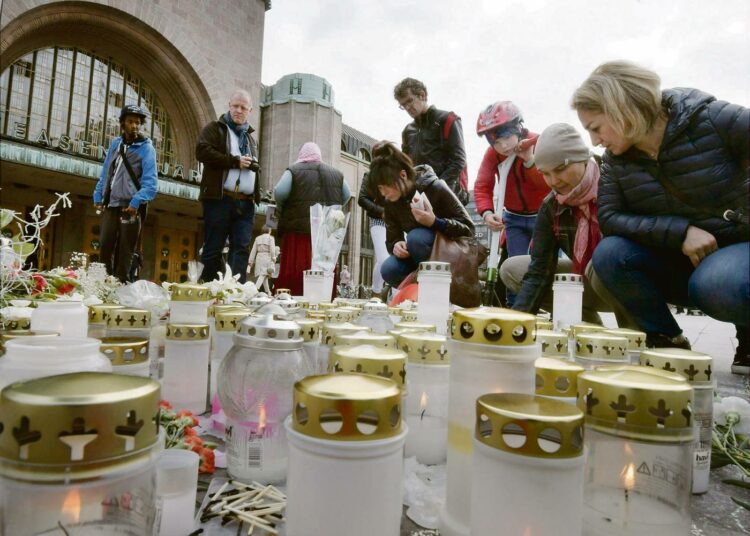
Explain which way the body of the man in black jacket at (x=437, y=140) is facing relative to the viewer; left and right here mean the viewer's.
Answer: facing the viewer and to the left of the viewer

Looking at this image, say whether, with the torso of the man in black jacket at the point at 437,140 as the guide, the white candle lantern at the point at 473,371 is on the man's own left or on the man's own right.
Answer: on the man's own left

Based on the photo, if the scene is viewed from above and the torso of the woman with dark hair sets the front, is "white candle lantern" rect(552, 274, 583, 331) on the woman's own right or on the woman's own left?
on the woman's own left

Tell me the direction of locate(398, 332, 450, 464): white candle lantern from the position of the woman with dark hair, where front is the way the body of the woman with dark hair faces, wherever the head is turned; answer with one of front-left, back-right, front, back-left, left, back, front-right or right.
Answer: front-left

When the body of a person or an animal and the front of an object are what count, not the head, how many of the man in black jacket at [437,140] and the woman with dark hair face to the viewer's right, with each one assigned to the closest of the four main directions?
0

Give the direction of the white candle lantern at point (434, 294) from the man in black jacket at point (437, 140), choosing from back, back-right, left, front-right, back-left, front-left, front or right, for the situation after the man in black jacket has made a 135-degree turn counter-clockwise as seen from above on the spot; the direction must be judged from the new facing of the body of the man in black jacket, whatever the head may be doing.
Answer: right

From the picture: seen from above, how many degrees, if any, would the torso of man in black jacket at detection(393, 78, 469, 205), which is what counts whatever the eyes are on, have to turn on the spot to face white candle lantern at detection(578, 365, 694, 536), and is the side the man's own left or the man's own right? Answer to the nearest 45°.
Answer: approximately 45° to the man's own left

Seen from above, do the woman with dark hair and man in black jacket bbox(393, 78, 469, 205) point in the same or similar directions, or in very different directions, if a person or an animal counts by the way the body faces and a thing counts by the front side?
same or similar directions

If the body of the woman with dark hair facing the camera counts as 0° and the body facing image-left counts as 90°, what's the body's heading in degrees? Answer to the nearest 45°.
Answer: approximately 45°

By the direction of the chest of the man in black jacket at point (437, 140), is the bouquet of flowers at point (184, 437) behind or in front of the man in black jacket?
in front

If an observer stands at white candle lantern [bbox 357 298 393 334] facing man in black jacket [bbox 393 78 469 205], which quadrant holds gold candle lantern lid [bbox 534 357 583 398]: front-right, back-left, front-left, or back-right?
back-right
